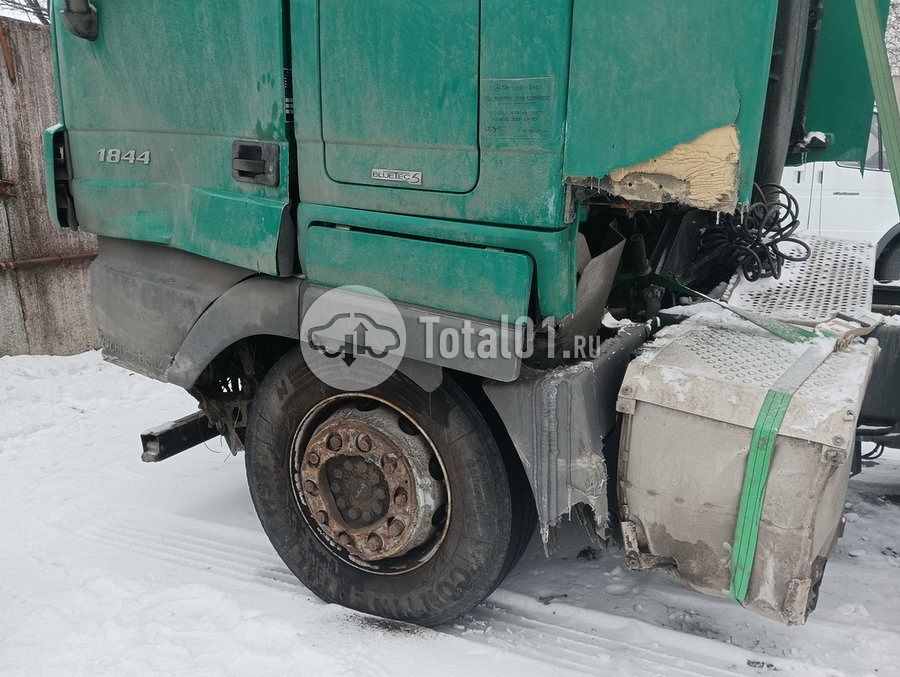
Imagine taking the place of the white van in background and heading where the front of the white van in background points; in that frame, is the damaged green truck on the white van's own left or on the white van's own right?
on the white van's own right

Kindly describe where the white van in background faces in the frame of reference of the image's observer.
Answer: facing to the right of the viewer

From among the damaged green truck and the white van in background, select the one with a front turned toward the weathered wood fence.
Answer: the damaged green truck

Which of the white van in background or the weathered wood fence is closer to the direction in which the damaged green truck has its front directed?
the weathered wood fence

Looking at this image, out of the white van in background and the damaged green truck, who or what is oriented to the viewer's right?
the white van in background

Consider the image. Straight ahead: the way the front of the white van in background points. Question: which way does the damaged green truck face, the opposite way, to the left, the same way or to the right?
the opposite way

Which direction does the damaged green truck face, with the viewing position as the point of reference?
facing away from the viewer and to the left of the viewer

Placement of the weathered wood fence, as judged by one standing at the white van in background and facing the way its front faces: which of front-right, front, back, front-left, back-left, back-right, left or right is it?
back-right

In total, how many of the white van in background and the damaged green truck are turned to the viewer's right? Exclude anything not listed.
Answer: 1

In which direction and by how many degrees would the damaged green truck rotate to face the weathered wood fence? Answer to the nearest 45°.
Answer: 0° — it already faces it
